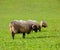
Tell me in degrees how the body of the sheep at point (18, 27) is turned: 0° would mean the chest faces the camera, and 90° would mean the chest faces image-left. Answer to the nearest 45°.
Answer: approximately 270°
